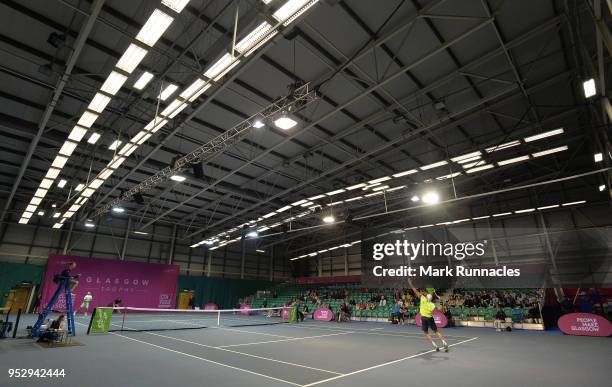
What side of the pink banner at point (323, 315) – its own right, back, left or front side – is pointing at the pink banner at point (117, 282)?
right

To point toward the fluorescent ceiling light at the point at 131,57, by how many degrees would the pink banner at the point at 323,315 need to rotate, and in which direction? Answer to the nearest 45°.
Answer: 0° — it already faces it

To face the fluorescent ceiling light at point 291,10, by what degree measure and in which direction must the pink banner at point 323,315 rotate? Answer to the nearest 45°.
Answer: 0° — it already faces it

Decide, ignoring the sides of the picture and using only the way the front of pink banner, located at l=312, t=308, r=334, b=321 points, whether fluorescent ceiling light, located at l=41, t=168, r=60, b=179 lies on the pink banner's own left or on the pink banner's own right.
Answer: on the pink banner's own right

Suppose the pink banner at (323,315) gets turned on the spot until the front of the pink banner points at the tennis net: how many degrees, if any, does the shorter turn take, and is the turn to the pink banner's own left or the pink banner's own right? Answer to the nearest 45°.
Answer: approximately 45° to the pink banner's own right

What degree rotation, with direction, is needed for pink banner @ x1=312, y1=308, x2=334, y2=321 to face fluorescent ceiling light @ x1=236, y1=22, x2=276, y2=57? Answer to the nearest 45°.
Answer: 0° — it already faces it

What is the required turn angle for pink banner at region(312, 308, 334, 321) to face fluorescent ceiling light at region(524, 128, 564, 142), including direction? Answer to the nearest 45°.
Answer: approximately 45° to its left

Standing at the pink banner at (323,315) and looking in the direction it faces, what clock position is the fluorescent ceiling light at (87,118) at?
The fluorescent ceiling light is roughly at 1 o'clock from the pink banner.

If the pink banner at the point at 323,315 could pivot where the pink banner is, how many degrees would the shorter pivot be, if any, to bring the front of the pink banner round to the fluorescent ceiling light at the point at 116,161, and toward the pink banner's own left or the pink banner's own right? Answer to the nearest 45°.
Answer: approximately 45° to the pink banner's own right

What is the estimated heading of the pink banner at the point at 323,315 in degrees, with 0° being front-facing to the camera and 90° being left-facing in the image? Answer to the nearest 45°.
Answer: approximately 0°
